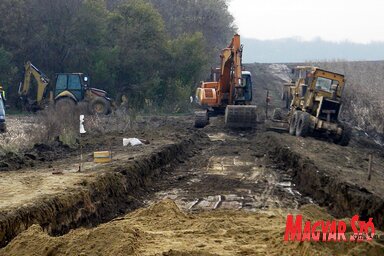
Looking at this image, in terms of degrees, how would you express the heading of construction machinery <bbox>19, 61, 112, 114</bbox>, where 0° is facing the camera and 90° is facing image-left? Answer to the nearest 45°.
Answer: approximately 270°

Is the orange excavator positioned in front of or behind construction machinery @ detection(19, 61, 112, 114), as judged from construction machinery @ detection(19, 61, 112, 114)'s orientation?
in front

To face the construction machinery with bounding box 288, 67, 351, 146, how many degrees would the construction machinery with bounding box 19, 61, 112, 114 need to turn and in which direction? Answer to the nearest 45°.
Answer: approximately 45° to its right

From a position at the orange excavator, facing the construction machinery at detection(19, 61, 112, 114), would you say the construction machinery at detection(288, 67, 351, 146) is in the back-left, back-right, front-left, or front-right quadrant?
back-left
